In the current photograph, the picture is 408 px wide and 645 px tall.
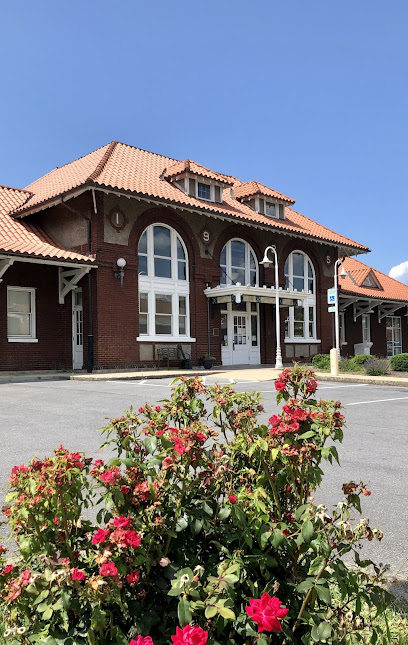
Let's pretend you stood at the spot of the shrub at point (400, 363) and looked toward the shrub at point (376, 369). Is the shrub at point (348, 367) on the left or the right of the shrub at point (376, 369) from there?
right

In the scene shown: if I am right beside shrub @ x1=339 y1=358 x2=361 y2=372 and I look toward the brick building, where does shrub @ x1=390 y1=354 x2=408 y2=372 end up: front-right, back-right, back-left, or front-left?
back-right

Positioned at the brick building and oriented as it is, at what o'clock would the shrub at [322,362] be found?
The shrub is roughly at 10 o'clock from the brick building.

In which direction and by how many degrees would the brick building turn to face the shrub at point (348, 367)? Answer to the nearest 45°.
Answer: approximately 45° to its left

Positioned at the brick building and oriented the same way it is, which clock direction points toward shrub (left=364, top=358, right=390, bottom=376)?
The shrub is roughly at 11 o'clock from the brick building.

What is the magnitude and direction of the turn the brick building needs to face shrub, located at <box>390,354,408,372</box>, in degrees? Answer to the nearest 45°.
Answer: approximately 45° to its left

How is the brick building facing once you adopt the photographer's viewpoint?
facing the viewer and to the right of the viewer

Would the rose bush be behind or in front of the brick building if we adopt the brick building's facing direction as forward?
in front

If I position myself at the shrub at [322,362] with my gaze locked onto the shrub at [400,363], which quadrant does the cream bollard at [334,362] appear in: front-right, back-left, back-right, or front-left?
front-right

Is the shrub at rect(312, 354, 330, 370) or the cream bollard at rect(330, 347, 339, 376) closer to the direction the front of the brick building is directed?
the cream bollard
